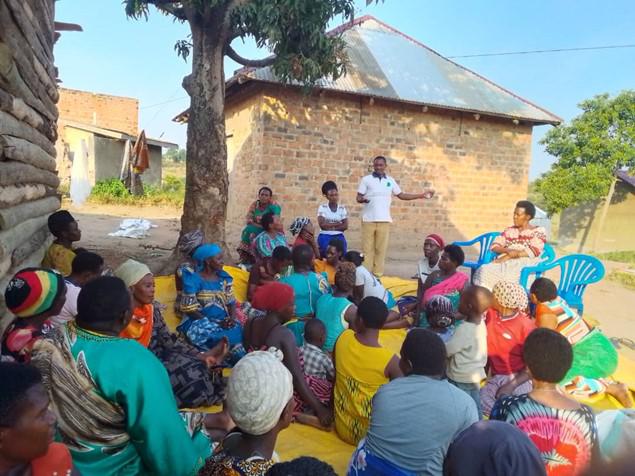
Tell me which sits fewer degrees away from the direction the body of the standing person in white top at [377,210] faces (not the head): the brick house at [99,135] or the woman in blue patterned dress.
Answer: the woman in blue patterned dress

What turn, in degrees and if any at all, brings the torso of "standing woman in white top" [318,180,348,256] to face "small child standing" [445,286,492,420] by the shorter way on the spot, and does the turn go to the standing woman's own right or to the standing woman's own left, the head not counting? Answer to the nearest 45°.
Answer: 0° — they already face them

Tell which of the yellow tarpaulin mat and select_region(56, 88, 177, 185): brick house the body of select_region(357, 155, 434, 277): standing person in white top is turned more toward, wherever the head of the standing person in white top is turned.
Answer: the yellow tarpaulin mat

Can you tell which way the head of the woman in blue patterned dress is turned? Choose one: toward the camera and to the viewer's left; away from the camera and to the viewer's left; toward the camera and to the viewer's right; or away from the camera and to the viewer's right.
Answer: toward the camera and to the viewer's right

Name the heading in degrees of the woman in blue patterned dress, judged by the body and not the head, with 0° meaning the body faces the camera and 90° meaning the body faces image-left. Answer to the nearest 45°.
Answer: approximately 315°

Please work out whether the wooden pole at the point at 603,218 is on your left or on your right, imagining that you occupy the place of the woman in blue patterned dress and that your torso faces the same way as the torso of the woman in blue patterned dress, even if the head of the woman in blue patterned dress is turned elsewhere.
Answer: on your left

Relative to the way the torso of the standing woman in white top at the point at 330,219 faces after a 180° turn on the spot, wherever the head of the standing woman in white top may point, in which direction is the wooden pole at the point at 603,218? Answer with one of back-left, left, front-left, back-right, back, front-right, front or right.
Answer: front-right

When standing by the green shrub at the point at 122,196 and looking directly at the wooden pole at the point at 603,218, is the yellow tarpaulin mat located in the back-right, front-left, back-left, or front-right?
front-right

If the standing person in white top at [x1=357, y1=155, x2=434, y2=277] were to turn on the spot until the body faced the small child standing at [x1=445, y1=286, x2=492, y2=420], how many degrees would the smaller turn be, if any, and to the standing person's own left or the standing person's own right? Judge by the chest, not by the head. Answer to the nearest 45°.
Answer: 0° — they already face them

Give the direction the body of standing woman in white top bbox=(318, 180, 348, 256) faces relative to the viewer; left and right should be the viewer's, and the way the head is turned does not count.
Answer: facing the viewer

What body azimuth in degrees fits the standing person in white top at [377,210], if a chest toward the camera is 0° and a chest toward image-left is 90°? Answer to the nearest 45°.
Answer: approximately 0°

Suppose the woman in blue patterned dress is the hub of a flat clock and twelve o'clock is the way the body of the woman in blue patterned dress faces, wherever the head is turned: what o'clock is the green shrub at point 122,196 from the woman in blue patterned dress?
The green shrub is roughly at 7 o'clock from the woman in blue patterned dress.

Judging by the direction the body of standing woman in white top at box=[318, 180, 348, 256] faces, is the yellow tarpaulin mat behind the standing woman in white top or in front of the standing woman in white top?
in front

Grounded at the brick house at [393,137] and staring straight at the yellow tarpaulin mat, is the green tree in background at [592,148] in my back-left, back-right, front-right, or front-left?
back-left

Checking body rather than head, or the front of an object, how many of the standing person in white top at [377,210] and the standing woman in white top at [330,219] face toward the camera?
2

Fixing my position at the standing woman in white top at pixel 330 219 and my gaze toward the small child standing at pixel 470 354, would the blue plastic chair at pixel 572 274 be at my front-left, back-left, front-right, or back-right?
front-left

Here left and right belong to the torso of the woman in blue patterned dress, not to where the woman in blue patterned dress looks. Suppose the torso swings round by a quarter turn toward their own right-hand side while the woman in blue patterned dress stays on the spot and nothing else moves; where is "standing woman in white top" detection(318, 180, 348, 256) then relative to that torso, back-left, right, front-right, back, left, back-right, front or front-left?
back

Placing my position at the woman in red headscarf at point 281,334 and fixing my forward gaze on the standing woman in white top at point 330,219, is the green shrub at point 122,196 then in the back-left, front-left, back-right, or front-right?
front-left
